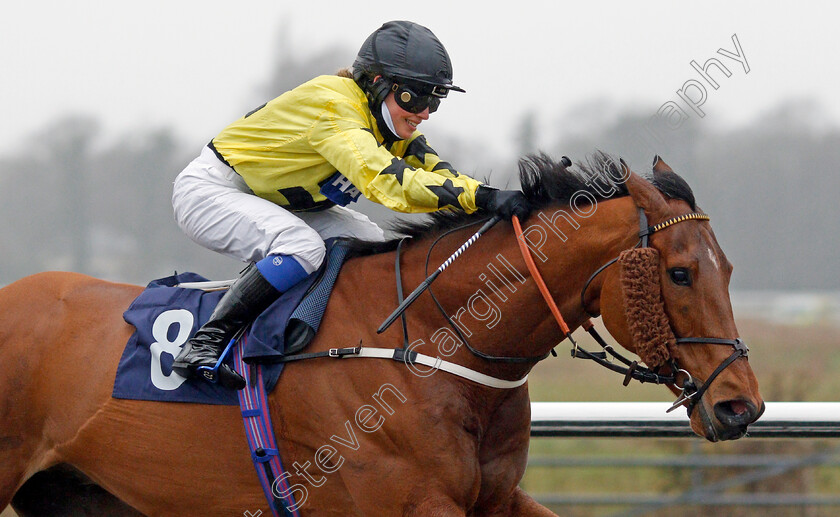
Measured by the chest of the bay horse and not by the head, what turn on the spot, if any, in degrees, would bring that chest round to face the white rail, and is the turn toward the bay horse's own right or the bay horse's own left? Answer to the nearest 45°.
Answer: approximately 45° to the bay horse's own left

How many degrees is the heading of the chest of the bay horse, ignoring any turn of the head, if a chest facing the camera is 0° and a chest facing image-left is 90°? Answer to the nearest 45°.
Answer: approximately 270°
